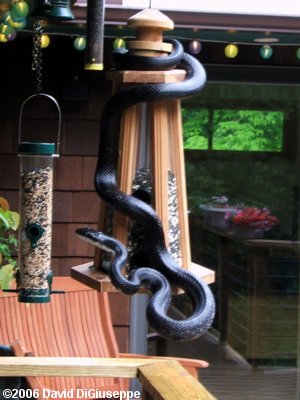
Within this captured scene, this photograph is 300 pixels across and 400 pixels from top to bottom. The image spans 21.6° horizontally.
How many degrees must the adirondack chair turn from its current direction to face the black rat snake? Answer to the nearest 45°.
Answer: approximately 45° to its right

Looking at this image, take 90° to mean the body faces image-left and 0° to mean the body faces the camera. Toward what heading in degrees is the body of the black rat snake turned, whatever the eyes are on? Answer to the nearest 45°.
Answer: approximately 90°

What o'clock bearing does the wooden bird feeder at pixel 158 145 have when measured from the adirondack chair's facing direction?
The wooden bird feeder is roughly at 1 o'clock from the adirondack chair.

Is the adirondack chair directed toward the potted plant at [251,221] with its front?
no

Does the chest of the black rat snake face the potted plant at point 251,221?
no

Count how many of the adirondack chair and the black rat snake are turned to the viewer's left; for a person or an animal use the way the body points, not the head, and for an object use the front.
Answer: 1
